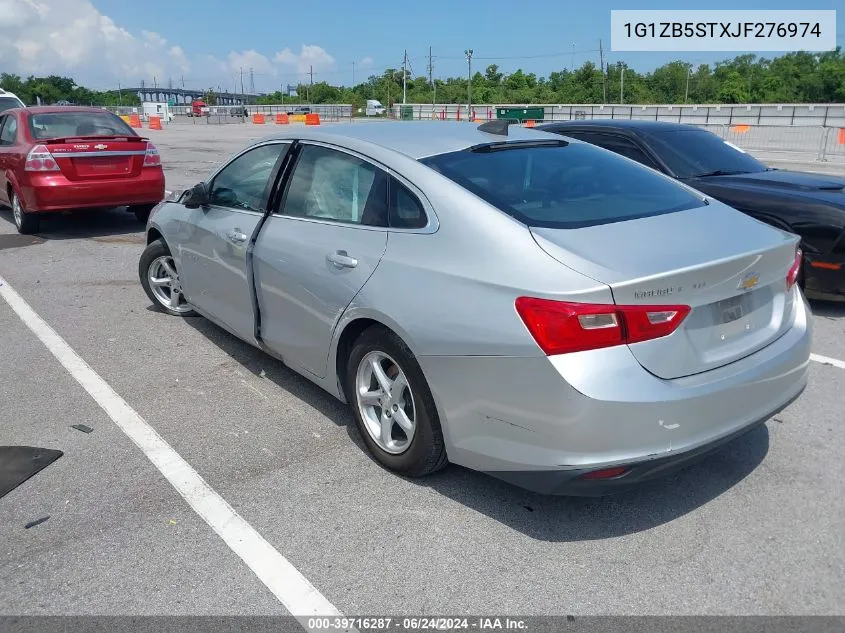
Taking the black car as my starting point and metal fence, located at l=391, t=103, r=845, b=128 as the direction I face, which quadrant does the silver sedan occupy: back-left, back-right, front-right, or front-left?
back-left

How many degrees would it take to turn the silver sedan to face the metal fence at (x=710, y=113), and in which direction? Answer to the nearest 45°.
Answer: approximately 45° to its right

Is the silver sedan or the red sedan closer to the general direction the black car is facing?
the silver sedan

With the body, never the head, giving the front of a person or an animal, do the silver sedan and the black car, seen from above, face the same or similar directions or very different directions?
very different directions

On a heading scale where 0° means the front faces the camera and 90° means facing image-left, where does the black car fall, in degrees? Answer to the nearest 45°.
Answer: approximately 315°

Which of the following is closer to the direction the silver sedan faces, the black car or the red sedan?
the red sedan

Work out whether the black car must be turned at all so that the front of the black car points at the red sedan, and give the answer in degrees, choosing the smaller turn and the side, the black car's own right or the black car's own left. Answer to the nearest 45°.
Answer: approximately 135° to the black car's own right

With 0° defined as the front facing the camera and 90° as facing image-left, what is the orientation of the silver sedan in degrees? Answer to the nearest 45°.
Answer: approximately 135°

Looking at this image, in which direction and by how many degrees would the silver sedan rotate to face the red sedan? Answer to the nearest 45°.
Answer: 0° — it already faces it

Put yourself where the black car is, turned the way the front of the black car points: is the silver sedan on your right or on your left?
on your right

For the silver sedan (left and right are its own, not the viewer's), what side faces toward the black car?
right

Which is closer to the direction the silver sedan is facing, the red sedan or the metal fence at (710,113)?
the red sedan

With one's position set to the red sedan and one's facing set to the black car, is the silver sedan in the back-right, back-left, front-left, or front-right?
front-right

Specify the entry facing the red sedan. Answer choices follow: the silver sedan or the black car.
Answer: the silver sedan
